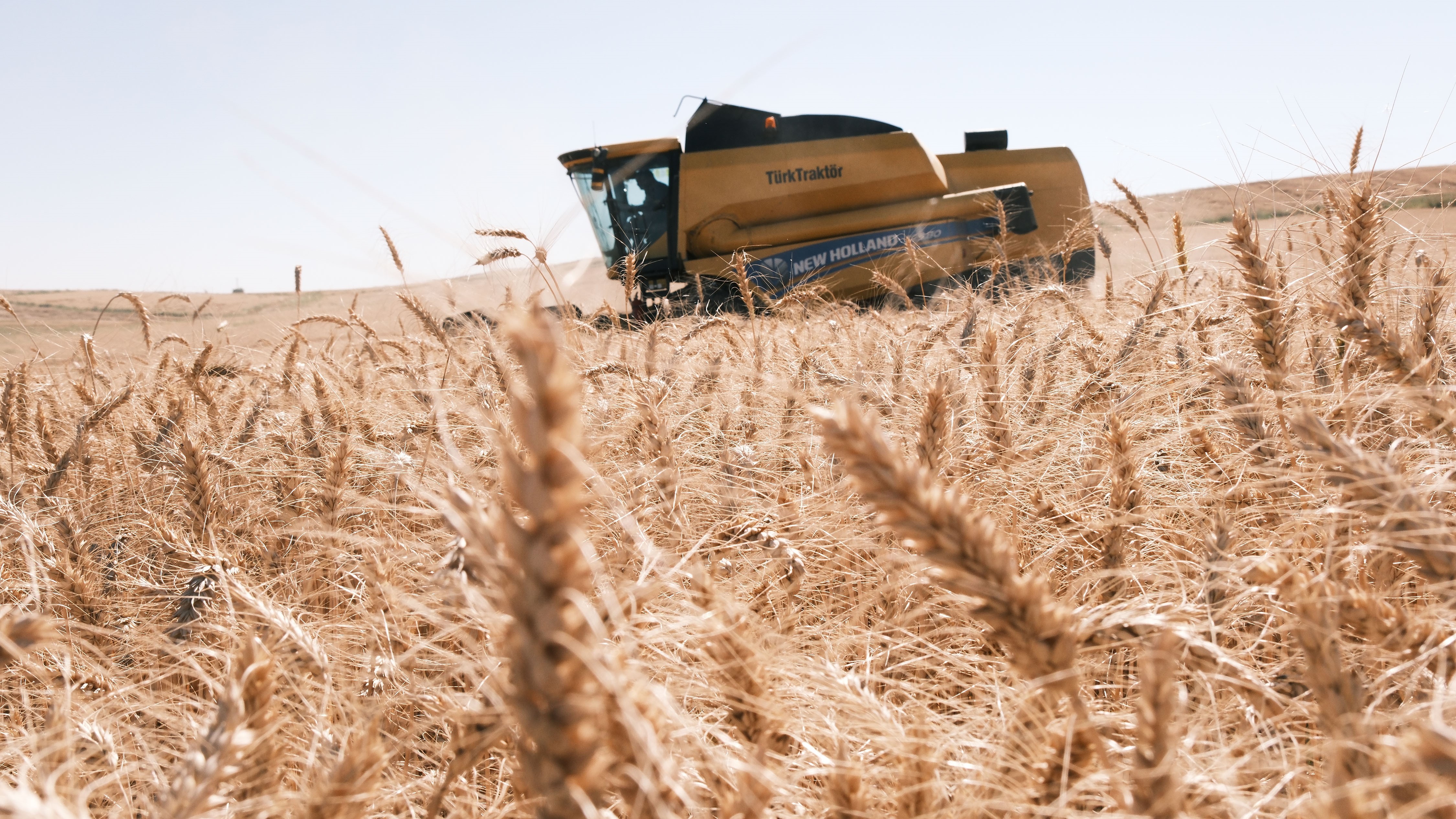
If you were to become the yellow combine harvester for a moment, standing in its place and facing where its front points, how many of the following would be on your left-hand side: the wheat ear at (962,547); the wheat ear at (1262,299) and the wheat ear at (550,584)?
3

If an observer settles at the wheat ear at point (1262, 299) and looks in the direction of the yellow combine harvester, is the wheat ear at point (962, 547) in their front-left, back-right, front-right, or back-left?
back-left

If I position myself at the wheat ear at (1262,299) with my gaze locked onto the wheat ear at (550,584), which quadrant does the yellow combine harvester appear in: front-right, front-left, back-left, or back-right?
back-right

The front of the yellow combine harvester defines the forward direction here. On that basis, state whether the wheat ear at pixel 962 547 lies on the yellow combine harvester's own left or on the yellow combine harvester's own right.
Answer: on the yellow combine harvester's own left

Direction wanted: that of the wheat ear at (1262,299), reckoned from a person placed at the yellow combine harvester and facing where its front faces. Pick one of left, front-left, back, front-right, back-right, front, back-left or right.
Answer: left

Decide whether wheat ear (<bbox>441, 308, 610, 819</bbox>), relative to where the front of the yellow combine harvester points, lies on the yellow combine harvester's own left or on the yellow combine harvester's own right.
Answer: on the yellow combine harvester's own left

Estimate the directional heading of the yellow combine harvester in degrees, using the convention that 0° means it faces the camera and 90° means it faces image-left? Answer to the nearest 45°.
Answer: approximately 90°
